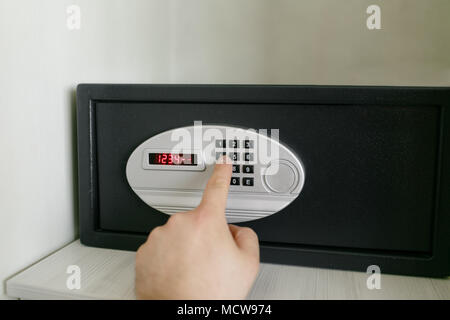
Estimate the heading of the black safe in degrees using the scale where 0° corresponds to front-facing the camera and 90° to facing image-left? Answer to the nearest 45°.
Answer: approximately 0°
